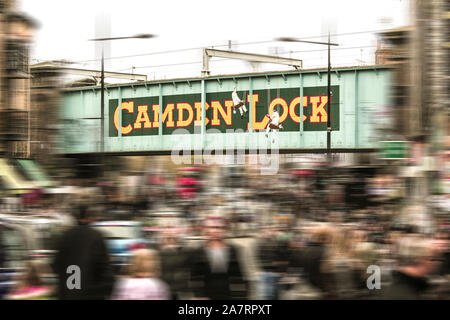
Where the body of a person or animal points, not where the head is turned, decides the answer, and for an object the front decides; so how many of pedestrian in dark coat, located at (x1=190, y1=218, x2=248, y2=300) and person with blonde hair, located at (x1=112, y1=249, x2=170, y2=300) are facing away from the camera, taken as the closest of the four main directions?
1

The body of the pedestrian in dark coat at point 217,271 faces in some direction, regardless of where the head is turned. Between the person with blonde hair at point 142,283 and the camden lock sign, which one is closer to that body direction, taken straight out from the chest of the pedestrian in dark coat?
the person with blonde hair

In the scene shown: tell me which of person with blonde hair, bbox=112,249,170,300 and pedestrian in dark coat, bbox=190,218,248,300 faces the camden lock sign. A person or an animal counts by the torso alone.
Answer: the person with blonde hair

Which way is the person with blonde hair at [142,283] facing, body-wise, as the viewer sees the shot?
away from the camera

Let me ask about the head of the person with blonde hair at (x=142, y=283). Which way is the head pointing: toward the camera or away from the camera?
away from the camera

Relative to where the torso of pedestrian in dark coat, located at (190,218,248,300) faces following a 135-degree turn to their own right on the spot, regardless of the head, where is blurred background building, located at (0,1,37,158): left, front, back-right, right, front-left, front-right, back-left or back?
front

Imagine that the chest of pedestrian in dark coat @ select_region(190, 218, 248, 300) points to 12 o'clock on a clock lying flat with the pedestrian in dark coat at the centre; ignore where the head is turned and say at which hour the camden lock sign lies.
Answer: The camden lock sign is roughly at 6 o'clock from the pedestrian in dark coat.

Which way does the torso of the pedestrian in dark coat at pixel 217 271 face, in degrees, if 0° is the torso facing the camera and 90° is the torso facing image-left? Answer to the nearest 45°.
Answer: approximately 0°

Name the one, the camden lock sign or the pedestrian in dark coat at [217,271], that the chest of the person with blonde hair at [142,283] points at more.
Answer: the camden lock sign

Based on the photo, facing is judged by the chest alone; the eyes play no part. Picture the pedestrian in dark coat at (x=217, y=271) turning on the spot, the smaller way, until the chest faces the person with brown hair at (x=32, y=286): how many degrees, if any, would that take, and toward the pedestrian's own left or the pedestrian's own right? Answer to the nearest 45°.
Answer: approximately 90° to the pedestrian's own right

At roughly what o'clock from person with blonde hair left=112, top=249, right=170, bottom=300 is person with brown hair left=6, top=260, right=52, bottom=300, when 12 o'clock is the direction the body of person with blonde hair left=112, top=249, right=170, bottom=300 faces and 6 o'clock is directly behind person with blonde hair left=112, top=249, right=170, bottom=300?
person with brown hair left=6, top=260, right=52, bottom=300 is roughly at 10 o'clock from person with blonde hair left=112, top=249, right=170, bottom=300.

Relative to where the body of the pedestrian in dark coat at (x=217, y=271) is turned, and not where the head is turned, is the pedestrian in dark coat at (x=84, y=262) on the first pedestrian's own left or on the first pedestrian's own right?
on the first pedestrian's own right

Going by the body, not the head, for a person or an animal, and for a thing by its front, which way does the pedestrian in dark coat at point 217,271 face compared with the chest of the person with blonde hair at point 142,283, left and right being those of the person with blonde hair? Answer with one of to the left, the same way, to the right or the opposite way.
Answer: the opposite way

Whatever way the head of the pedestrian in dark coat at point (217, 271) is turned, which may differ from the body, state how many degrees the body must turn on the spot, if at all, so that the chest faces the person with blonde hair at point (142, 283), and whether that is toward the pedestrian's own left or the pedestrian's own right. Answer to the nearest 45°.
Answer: approximately 90° to the pedestrian's own right
